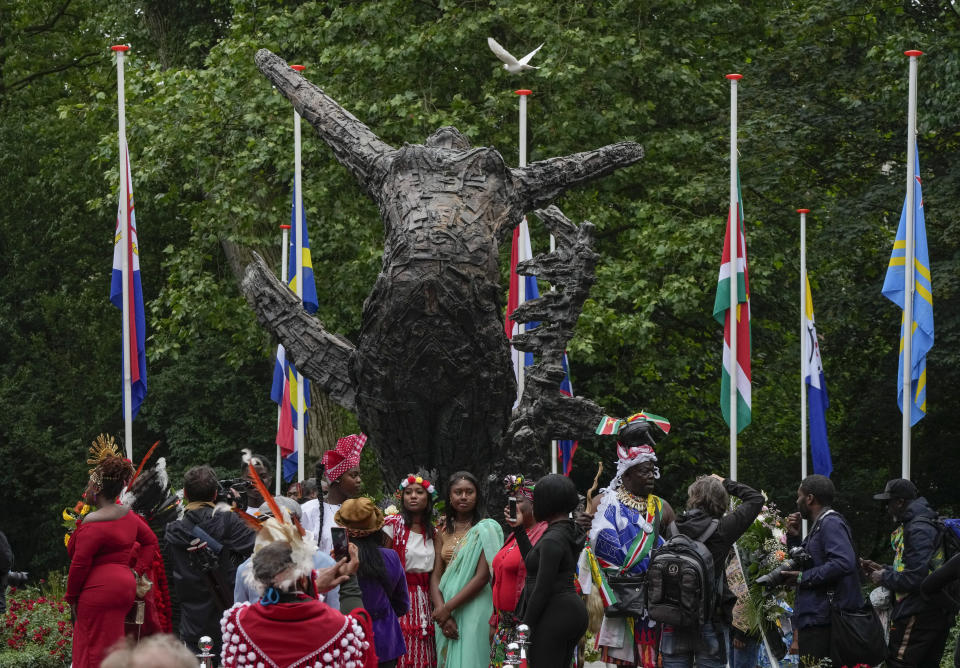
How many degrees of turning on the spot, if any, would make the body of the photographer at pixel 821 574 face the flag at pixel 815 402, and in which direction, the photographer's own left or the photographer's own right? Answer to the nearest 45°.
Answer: approximately 90° to the photographer's own right

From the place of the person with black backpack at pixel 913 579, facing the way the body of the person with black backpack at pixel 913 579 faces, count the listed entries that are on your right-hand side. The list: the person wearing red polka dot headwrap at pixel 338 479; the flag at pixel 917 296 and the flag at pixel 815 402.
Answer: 2

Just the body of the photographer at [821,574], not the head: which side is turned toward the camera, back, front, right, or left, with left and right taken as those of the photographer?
left

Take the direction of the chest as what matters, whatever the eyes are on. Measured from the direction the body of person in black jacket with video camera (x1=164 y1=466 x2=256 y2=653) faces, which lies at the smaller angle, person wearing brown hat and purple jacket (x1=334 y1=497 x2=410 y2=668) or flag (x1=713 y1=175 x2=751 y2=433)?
the flag

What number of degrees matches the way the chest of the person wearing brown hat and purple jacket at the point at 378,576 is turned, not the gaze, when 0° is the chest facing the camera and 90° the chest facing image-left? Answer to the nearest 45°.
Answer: approximately 135°

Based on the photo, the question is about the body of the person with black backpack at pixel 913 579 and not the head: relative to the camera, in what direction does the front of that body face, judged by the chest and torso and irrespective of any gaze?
to the viewer's left

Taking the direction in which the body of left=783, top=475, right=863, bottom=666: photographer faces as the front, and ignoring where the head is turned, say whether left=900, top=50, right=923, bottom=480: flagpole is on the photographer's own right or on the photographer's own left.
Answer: on the photographer's own right

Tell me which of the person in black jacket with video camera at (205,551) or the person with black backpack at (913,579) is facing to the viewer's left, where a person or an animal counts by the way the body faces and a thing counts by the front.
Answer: the person with black backpack at (913,579)

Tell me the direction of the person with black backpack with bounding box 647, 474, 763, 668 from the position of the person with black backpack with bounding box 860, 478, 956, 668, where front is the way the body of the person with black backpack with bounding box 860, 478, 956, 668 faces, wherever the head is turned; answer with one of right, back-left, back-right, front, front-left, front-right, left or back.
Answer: front-left

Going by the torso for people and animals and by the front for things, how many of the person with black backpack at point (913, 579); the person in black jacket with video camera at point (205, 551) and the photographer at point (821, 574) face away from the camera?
1

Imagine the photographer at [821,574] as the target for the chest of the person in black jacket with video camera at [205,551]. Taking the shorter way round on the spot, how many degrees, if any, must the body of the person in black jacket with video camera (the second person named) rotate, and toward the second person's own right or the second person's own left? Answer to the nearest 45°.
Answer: approximately 90° to the second person's own right

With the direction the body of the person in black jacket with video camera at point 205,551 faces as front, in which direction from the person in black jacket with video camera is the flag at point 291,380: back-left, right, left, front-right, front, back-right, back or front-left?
front

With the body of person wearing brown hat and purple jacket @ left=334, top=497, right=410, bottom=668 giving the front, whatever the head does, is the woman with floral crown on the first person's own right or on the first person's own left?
on the first person's own right

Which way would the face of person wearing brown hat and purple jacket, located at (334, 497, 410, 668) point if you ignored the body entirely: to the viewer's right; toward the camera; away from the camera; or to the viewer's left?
away from the camera

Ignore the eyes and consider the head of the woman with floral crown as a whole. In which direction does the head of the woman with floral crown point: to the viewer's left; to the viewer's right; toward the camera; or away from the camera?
toward the camera

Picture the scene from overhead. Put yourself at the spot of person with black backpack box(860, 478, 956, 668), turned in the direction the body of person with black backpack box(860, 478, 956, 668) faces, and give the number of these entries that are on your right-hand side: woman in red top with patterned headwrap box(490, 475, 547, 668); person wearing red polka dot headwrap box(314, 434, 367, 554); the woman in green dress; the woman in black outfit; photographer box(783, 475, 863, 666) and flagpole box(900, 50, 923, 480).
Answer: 1

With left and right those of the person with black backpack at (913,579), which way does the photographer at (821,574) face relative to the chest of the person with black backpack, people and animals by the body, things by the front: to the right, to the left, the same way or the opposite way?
the same way

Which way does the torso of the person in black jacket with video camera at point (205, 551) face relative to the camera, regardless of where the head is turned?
away from the camera
